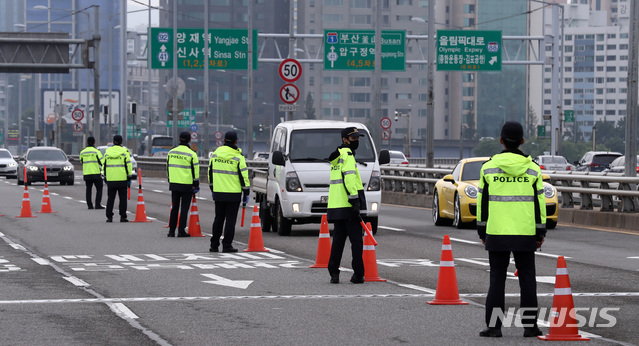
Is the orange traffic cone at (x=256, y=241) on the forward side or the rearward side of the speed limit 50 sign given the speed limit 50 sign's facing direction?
on the forward side

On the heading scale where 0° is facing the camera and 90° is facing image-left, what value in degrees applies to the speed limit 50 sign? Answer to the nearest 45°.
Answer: approximately 0°

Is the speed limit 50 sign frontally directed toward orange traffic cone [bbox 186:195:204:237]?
yes

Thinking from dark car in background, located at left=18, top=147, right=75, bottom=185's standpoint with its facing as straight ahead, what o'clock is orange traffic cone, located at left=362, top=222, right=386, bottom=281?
The orange traffic cone is roughly at 12 o'clock from the dark car in background.

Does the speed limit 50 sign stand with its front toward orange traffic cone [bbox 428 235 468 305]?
yes

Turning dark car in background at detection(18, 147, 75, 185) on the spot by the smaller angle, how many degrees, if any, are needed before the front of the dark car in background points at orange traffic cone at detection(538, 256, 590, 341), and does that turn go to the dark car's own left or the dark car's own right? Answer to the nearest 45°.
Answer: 0° — it already faces it

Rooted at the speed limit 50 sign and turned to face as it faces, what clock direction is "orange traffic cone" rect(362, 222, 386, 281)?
The orange traffic cone is roughly at 12 o'clock from the speed limit 50 sign.

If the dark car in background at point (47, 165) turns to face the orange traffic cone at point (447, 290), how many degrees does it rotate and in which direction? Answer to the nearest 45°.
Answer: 0° — it already faces it
